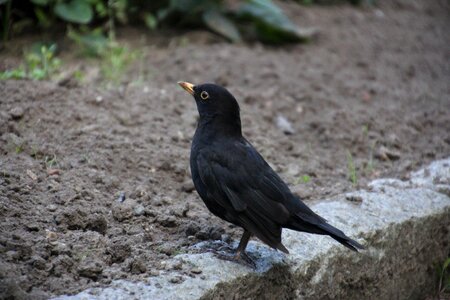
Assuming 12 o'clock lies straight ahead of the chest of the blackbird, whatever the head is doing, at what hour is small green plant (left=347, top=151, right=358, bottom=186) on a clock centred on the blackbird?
The small green plant is roughly at 4 o'clock from the blackbird.

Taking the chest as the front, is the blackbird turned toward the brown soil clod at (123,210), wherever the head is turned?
yes

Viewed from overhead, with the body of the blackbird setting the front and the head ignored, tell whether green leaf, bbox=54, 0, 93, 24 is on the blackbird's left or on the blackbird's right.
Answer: on the blackbird's right

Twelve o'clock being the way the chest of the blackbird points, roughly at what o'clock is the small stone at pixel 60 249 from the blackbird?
The small stone is roughly at 11 o'clock from the blackbird.

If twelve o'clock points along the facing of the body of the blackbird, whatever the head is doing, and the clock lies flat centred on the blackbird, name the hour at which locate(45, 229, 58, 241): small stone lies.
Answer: The small stone is roughly at 11 o'clock from the blackbird.

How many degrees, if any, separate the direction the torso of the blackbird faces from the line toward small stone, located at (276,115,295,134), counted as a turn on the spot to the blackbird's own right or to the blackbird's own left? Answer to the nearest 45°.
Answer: approximately 90° to the blackbird's own right

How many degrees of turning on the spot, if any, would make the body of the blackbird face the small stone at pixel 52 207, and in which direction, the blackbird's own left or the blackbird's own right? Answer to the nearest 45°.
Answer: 0° — it already faces it

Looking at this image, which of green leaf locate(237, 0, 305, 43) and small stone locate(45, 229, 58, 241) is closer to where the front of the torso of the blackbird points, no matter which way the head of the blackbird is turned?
the small stone

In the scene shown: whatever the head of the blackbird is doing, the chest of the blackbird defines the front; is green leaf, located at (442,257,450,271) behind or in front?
behind

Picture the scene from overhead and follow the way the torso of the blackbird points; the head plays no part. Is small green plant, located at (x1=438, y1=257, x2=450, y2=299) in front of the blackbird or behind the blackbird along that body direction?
behind

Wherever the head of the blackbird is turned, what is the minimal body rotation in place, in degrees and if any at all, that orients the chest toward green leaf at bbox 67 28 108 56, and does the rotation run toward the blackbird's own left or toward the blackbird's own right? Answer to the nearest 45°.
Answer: approximately 45° to the blackbird's own right

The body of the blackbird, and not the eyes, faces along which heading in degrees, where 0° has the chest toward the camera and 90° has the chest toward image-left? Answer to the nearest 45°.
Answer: approximately 90°

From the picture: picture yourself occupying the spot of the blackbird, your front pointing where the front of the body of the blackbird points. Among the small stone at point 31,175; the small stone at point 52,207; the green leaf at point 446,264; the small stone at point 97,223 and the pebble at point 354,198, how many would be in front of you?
3
